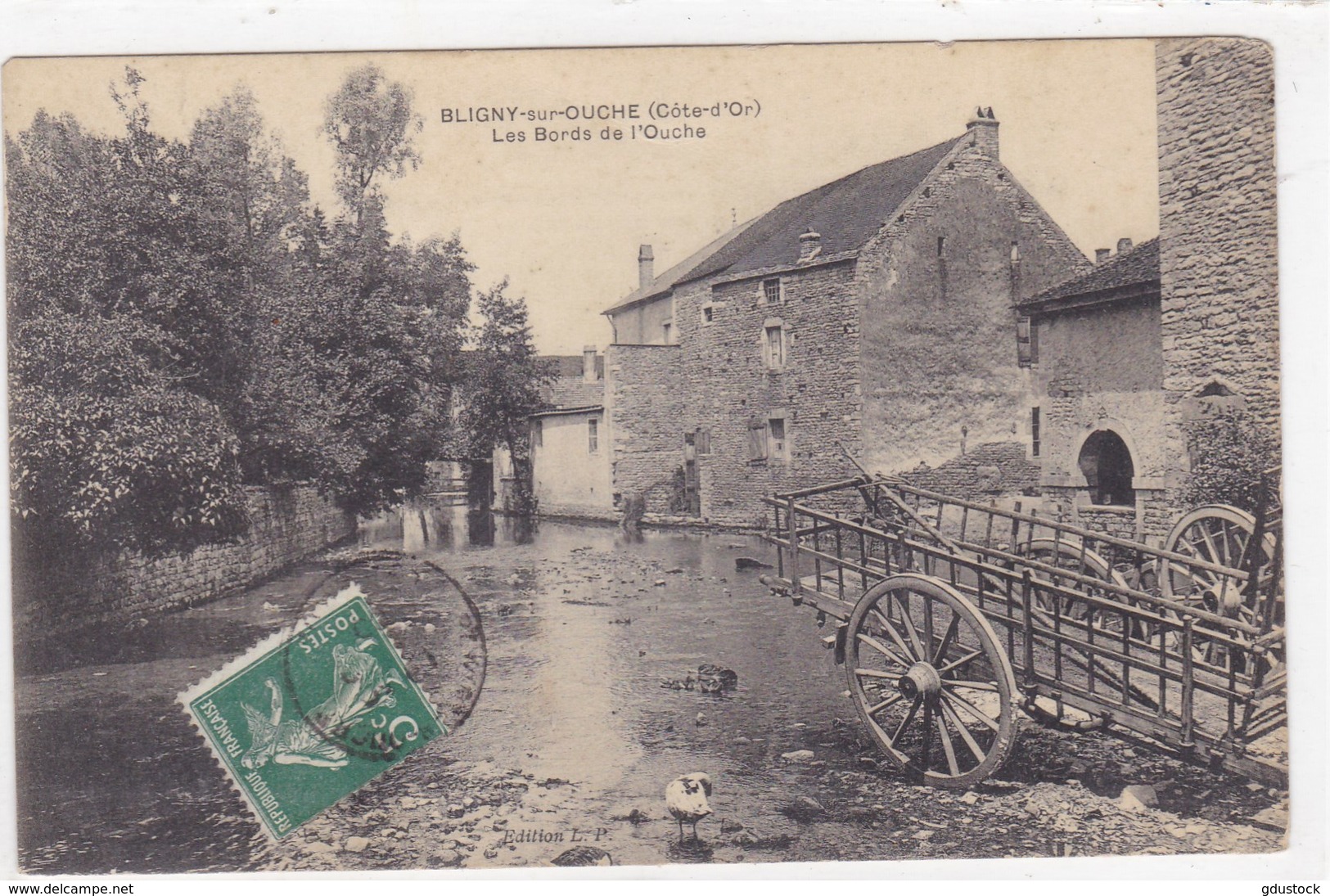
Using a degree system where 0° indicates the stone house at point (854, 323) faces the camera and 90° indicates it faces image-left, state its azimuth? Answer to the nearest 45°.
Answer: approximately 45°

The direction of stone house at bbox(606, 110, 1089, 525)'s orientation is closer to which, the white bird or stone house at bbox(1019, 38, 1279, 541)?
the white bird

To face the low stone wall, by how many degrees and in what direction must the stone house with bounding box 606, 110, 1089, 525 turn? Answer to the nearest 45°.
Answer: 0° — it already faces it
